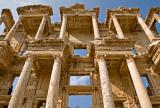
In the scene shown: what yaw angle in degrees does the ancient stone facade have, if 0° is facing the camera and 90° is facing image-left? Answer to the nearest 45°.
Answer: approximately 0°
